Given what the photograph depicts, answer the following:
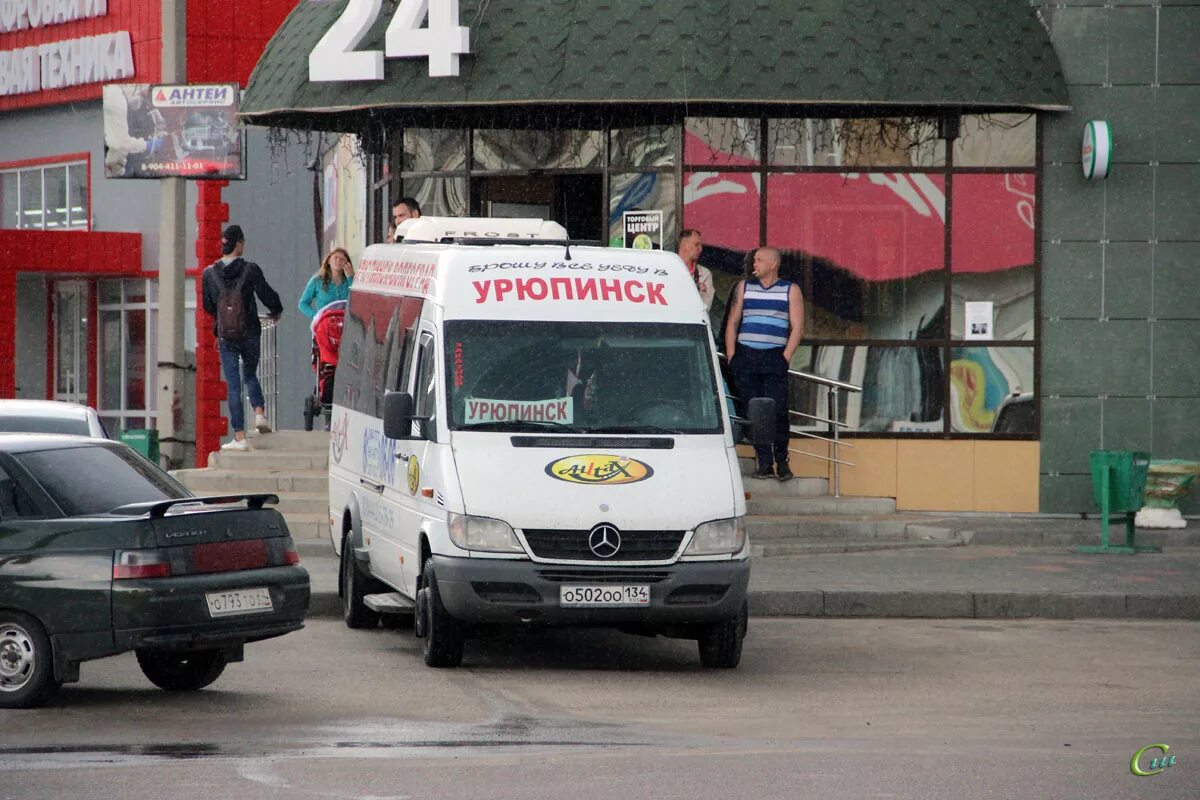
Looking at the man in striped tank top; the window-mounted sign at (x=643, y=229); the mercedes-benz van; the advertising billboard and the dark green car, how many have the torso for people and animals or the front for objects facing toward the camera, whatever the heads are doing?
4

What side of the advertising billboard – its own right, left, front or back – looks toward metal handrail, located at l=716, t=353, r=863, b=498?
left

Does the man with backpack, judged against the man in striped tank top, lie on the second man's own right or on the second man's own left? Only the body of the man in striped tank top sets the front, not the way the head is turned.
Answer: on the second man's own right

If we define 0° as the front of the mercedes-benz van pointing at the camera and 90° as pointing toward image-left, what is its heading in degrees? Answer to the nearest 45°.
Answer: approximately 0°

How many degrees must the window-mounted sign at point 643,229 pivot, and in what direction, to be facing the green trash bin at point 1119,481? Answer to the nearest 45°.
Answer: approximately 45° to its left
